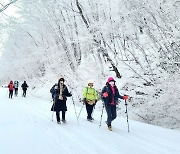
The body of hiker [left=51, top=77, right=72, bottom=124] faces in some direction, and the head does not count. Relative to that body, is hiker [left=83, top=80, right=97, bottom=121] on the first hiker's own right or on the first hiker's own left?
on the first hiker's own left

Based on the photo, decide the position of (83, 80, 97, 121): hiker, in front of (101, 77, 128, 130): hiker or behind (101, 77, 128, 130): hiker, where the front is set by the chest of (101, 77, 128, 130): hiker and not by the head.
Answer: behind

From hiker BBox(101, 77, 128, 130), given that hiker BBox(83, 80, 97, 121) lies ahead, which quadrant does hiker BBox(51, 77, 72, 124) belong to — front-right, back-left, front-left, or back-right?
front-left

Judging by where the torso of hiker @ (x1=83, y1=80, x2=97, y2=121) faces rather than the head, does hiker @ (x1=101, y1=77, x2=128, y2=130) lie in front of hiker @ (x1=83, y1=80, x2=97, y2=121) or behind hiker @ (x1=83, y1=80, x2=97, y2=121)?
in front

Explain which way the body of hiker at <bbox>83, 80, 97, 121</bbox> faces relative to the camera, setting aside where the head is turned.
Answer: toward the camera

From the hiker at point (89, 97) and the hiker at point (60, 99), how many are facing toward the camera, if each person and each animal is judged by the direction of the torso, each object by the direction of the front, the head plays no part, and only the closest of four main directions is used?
2

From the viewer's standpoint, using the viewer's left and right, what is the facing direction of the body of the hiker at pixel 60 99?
facing the viewer

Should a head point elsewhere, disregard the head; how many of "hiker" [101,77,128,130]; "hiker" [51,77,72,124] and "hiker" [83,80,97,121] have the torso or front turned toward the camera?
3

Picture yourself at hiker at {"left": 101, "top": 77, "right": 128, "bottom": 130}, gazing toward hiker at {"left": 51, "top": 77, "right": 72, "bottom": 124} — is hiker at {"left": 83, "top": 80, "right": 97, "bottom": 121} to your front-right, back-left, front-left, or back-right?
front-right

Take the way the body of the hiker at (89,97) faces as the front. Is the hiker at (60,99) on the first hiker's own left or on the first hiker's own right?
on the first hiker's own right

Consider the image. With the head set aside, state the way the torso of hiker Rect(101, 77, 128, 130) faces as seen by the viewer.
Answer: toward the camera

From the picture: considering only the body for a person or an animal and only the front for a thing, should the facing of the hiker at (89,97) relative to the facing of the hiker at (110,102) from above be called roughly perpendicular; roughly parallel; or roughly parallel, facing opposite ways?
roughly parallel

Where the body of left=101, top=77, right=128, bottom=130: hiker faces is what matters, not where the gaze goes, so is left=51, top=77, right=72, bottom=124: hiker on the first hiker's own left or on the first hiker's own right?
on the first hiker's own right
